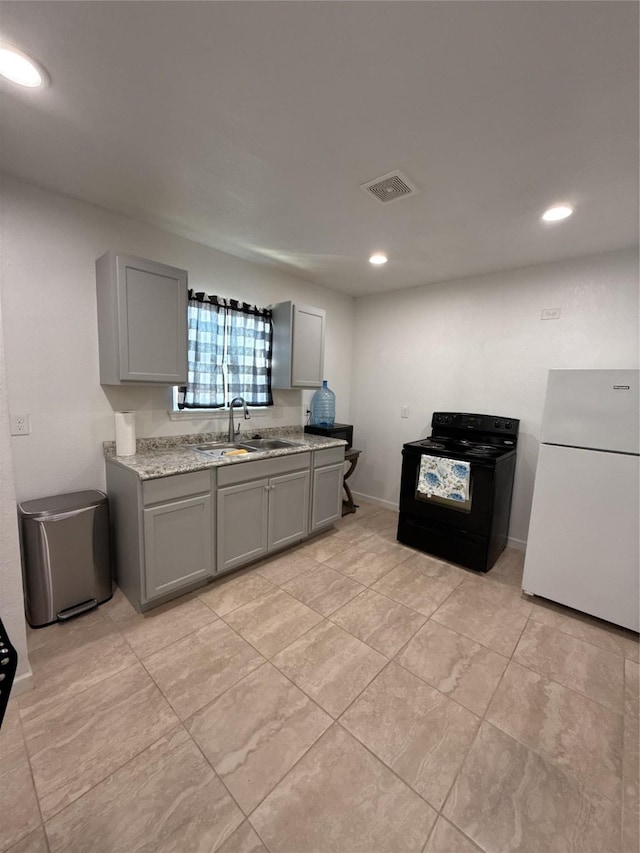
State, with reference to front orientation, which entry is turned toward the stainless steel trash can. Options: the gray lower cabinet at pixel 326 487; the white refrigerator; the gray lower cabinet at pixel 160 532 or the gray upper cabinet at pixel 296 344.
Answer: the white refrigerator

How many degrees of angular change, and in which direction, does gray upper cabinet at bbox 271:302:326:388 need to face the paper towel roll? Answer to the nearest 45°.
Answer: approximately 90° to its right

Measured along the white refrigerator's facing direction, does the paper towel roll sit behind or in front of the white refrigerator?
in front

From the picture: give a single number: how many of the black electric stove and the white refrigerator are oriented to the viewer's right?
0

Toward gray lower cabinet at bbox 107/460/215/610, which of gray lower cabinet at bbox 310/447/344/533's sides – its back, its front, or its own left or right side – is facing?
right

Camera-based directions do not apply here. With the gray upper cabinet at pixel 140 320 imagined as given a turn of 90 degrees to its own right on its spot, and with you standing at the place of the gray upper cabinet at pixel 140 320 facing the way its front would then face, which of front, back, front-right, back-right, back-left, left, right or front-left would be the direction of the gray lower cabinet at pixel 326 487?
back-left

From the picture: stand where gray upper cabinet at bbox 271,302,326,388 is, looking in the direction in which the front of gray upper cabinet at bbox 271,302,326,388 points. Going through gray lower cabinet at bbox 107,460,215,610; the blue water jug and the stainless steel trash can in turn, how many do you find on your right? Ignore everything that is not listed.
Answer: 2

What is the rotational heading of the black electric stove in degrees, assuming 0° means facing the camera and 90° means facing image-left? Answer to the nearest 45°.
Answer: approximately 45°
